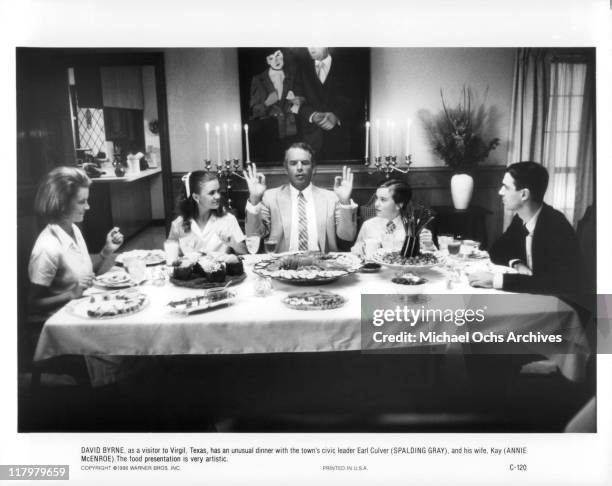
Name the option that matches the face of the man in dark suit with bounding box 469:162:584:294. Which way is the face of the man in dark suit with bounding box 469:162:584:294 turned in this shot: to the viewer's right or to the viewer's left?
to the viewer's left

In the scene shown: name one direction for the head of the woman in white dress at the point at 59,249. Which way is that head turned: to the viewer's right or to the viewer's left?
to the viewer's right

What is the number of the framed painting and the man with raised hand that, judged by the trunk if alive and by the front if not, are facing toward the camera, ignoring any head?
2

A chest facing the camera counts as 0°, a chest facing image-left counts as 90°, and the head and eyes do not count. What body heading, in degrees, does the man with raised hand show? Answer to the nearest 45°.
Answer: approximately 0°
